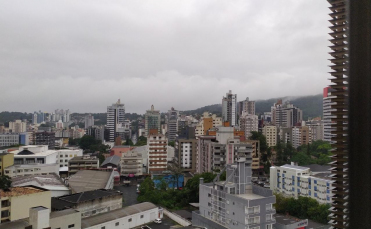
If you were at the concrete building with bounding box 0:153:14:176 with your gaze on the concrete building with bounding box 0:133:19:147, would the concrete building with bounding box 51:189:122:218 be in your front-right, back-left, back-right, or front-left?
back-right

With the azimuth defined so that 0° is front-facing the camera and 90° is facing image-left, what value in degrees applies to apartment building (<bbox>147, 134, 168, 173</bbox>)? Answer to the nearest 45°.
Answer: approximately 0°

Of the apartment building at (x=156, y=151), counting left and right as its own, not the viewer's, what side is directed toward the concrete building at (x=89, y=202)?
front

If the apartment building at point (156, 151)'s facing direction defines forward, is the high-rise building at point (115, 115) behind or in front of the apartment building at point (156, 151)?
behind

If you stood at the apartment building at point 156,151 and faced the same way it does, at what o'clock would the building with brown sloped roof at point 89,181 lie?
The building with brown sloped roof is roughly at 1 o'clock from the apartment building.

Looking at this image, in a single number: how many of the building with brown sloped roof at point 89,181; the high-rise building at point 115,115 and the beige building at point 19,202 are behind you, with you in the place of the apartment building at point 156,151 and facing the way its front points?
1

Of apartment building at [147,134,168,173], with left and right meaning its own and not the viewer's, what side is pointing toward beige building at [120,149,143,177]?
right

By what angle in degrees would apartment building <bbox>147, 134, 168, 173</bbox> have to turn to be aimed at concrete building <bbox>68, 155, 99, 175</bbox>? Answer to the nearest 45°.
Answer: approximately 90° to its right

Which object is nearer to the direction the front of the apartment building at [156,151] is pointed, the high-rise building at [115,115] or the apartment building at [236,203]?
the apartment building

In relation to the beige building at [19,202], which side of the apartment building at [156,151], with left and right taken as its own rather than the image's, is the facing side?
front

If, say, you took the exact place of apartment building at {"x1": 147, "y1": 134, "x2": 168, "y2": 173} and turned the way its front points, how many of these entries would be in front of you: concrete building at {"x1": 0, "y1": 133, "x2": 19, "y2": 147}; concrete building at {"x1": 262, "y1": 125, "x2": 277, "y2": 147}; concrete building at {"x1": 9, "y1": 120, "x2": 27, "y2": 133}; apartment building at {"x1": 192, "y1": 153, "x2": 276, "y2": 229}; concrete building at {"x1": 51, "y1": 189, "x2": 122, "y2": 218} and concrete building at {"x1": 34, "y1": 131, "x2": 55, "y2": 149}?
2

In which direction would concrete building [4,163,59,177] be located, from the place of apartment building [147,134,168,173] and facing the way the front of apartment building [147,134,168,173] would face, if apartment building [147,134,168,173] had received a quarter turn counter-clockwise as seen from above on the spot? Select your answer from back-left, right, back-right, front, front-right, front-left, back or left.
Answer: back-right

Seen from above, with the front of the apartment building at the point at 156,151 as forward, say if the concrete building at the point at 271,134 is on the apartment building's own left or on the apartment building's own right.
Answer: on the apartment building's own left

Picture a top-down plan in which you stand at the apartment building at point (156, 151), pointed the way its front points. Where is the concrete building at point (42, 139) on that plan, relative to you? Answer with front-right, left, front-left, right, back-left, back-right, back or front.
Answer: back-right

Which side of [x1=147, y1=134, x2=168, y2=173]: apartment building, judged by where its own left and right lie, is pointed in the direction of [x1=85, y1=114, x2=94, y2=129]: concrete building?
back
